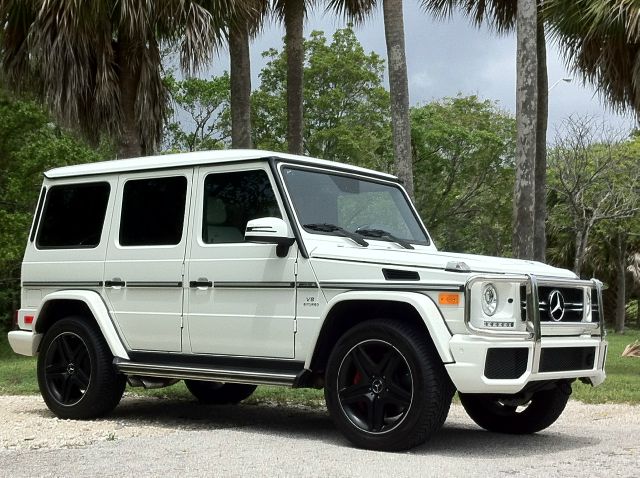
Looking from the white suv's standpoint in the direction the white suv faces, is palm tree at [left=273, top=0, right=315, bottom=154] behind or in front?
behind

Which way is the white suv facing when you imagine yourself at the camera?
facing the viewer and to the right of the viewer

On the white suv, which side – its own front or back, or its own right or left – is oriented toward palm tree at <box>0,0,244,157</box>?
back

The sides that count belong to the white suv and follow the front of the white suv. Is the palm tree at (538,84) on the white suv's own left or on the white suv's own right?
on the white suv's own left

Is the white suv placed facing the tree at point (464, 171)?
no

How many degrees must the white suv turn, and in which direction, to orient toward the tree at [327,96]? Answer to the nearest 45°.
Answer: approximately 135° to its left

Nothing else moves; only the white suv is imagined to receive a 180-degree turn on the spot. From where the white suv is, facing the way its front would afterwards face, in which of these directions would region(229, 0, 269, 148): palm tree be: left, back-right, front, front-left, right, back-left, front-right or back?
front-right

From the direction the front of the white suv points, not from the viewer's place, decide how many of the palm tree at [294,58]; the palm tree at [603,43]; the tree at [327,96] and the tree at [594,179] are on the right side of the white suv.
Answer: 0

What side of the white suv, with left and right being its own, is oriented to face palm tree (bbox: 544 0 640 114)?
left

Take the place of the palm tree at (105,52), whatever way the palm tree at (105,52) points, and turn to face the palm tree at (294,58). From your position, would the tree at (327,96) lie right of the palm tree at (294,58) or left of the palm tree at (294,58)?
left

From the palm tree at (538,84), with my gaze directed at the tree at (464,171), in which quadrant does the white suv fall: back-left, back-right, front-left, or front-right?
back-left
